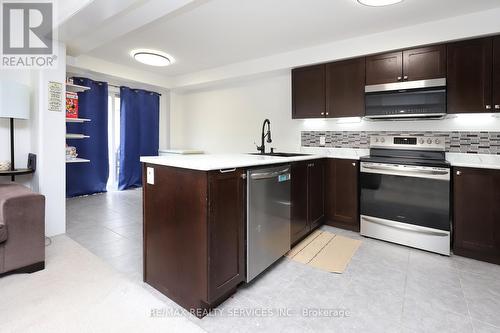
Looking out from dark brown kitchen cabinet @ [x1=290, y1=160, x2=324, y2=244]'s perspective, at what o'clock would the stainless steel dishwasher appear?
The stainless steel dishwasher is roughly at 2 o'clock from the dark brown kitchen cabinet.

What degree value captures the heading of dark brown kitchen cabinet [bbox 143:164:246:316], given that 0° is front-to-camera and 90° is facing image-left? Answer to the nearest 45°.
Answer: approximately 315°

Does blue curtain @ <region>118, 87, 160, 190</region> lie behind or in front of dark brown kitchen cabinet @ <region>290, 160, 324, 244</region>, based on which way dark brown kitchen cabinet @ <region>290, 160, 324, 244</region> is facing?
behind

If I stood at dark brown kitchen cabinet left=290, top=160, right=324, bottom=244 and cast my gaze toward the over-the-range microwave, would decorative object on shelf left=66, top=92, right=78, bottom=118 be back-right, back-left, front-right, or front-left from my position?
back-left

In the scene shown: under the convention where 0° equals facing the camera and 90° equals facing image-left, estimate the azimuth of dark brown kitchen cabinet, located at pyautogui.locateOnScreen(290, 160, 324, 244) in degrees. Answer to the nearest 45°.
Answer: approximately 315°

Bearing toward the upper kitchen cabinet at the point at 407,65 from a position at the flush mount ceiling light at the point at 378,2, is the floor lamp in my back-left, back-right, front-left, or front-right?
back-left

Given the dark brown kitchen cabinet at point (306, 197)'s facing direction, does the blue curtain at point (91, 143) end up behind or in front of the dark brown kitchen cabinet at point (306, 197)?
behind

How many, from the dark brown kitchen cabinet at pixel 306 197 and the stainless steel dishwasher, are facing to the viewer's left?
0

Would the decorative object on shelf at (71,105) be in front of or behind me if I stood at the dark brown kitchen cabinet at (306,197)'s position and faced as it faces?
behind

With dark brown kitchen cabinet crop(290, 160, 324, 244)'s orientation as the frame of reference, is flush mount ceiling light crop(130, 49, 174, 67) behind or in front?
behind
